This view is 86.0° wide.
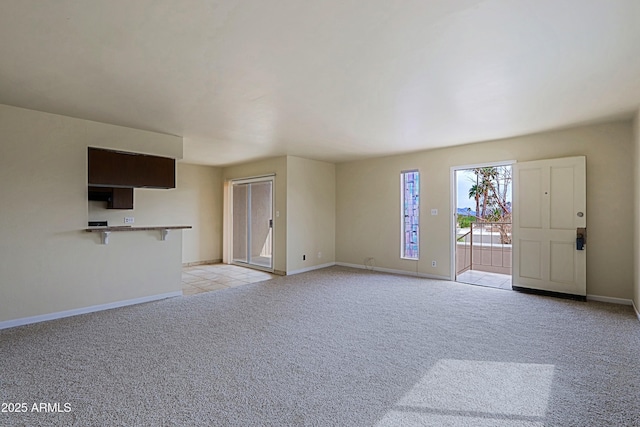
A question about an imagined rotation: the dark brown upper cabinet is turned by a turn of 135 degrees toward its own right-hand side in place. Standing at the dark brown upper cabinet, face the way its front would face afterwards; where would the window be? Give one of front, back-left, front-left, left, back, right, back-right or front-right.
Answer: back

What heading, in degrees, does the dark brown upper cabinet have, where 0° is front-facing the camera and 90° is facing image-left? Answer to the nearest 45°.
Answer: approximately 315°
